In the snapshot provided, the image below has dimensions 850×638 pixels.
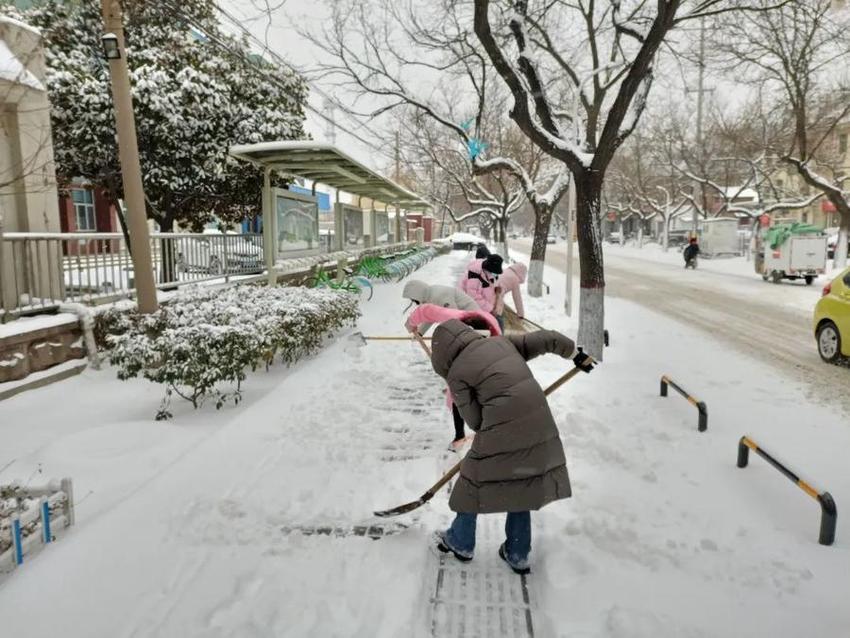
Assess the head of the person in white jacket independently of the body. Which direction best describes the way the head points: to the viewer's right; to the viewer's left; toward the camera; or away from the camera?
to the viewer's left

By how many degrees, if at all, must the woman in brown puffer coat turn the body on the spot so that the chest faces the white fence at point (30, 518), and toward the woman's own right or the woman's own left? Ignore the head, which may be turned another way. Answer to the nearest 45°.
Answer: approximately 45° to the woman's own left

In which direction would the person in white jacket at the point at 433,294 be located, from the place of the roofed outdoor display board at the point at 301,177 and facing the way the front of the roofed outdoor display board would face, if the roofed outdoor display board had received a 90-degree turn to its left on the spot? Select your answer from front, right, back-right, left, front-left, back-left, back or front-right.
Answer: back-right

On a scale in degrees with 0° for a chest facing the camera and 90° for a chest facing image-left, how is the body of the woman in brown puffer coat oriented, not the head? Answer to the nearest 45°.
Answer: approximately 135°
